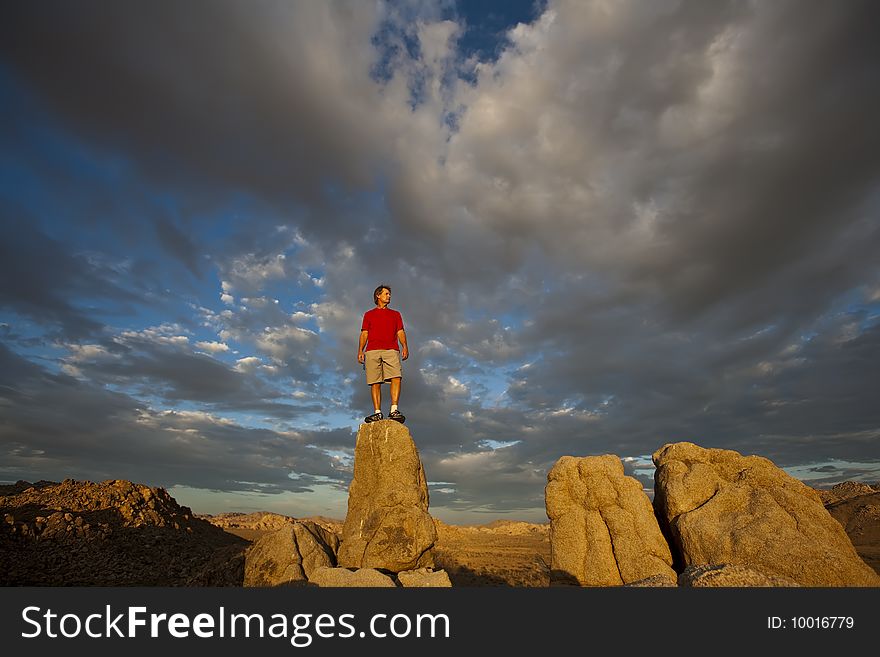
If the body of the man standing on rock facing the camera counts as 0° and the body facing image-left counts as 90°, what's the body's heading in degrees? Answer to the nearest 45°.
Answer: approximately 0°

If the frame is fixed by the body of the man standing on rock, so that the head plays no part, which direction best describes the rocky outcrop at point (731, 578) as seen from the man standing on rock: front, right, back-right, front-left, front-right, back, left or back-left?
front-left

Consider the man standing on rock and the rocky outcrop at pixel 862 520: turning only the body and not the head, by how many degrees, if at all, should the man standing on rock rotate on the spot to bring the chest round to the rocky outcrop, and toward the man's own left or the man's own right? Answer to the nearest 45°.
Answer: approximately 135° to the man's own left

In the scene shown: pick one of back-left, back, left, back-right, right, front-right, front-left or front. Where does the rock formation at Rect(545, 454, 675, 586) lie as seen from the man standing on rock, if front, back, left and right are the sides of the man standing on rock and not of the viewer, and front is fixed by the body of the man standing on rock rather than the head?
left

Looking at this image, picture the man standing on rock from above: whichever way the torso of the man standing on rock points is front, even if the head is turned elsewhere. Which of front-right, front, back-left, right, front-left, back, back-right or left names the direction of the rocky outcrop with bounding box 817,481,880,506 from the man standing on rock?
back-left

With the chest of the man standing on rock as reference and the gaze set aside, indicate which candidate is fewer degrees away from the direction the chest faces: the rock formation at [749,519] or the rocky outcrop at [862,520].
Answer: the rock formation

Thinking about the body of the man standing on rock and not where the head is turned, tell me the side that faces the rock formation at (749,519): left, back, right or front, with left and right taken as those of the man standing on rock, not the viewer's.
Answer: left
